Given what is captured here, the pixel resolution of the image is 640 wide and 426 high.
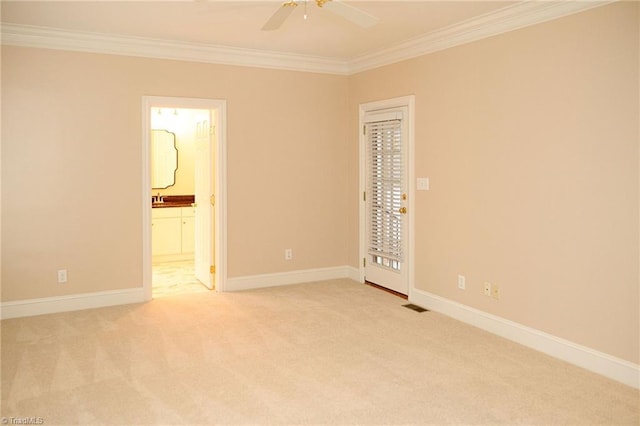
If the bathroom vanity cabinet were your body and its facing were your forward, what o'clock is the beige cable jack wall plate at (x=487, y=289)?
The beige cable jack wall plate is roughly at 11 o'clock from the bathroom vanity cabinet.

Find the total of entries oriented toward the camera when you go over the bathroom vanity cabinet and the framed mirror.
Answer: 2

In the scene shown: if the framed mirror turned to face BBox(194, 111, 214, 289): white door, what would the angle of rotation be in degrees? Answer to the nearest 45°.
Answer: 0° — it already faces it

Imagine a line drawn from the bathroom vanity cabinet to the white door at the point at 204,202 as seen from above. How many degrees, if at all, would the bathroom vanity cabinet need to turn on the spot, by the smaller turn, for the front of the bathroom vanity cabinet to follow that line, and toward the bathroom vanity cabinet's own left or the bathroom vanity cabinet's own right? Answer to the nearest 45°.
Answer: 0° — it already faces it

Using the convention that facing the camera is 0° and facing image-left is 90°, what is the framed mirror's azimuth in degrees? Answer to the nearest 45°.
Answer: approximately 0°

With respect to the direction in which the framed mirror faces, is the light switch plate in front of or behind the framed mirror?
in front

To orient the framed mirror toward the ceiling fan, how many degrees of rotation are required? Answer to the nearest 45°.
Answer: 0° — it already faces it

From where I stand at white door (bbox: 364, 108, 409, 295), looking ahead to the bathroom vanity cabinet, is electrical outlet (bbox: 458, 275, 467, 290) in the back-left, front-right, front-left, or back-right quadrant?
back-left

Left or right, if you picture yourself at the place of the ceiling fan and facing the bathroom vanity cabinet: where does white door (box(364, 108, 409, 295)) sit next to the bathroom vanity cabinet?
right
